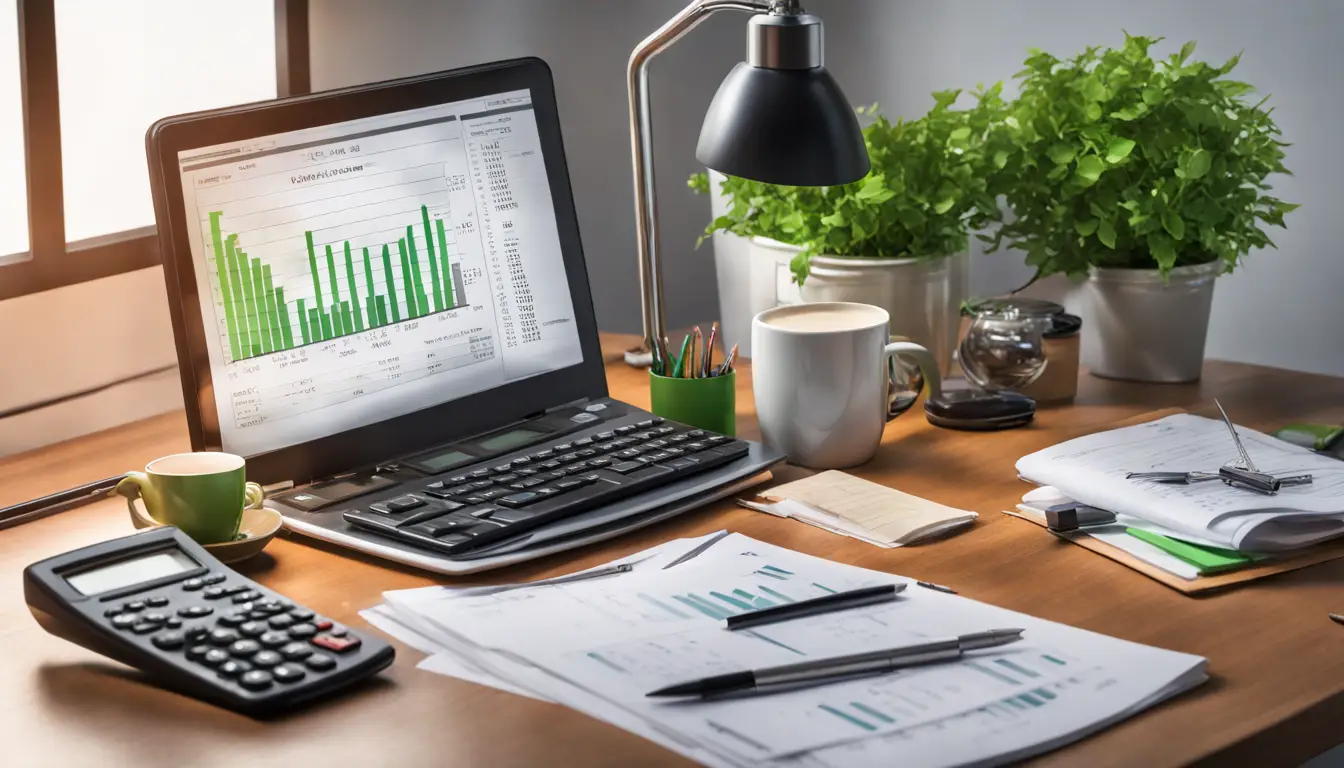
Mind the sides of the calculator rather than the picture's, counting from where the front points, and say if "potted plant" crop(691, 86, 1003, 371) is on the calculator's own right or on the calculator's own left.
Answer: on the calculator's own left

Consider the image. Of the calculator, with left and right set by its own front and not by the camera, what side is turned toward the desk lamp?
left

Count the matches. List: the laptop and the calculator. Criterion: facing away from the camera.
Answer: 0

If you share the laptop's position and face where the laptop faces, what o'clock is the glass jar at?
The glass jar is roughly at 10 o'clock from the laptop.

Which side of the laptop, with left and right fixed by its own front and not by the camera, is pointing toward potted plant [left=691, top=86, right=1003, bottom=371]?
left

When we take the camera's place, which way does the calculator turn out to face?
facing the viewer and to the right of the viewer

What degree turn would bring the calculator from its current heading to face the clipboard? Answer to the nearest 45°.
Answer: approximately 45° to its left
